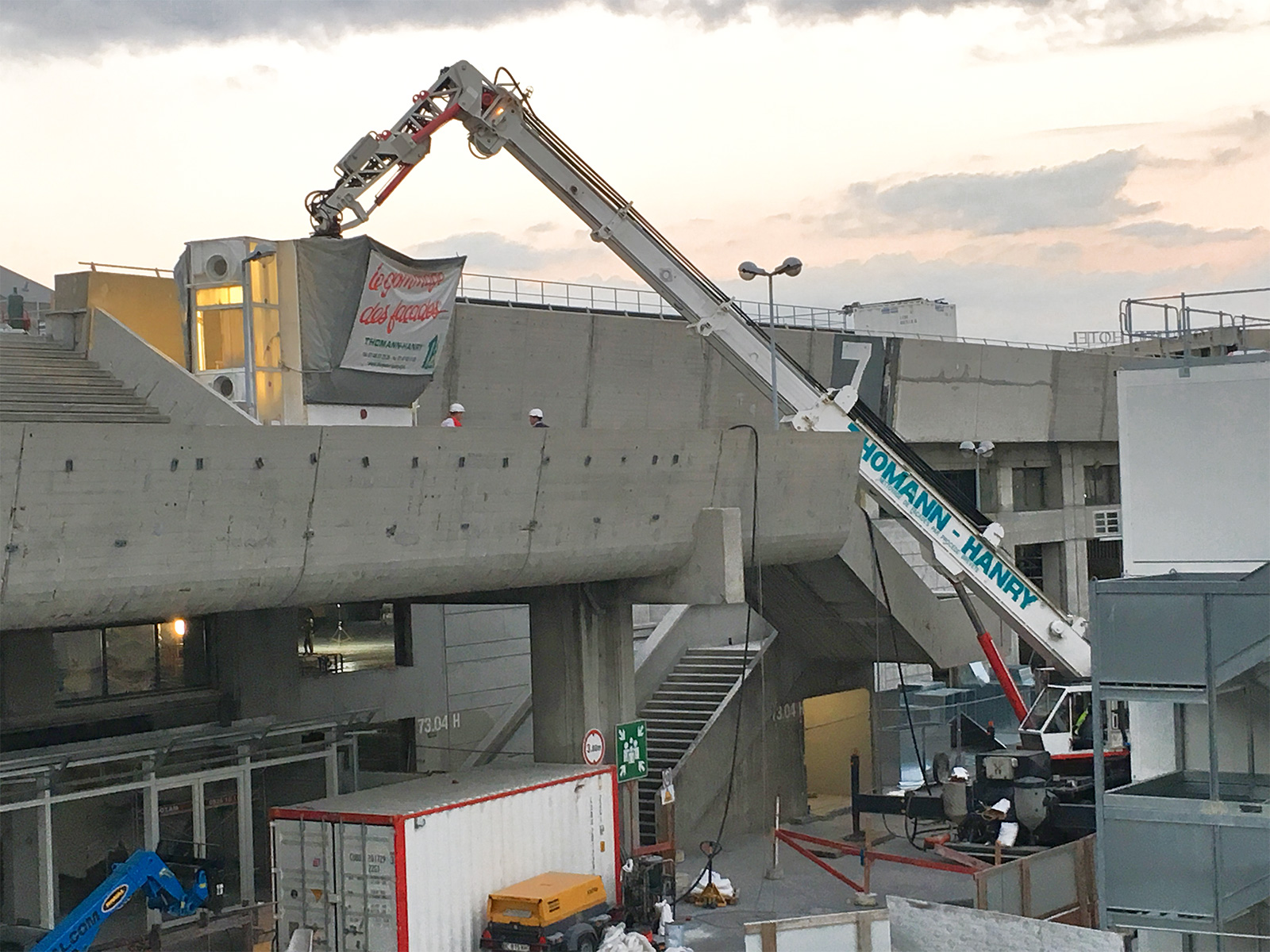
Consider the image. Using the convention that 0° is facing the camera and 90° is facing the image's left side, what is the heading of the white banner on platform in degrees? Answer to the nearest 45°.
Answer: approximately 0°

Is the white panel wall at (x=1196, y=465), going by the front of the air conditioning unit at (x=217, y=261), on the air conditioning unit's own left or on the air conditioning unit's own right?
on the air conditioning unit's own left

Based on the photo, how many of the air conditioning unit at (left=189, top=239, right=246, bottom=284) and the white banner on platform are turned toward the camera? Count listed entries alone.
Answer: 2
